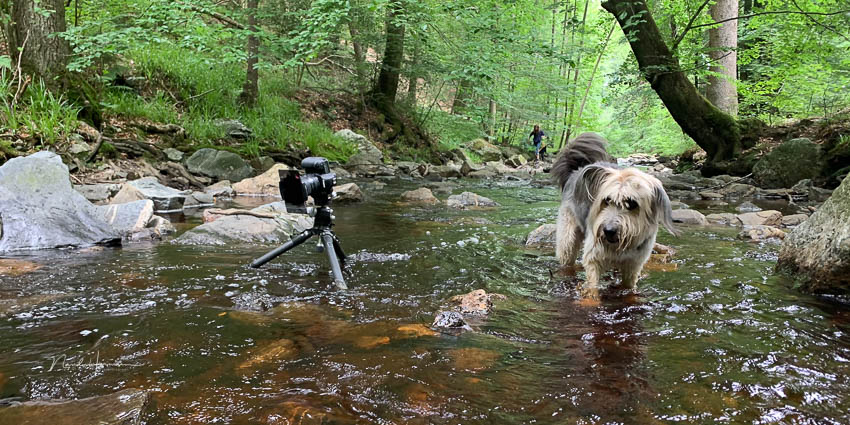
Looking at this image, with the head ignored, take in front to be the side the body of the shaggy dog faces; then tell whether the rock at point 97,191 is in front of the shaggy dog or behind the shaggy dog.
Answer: behind

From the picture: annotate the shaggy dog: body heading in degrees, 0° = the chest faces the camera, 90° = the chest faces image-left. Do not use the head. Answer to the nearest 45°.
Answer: approximately 315°

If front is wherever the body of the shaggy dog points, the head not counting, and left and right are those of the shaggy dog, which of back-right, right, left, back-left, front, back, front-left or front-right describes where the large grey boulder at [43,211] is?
back-right

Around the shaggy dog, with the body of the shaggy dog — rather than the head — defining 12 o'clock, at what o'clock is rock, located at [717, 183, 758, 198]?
The rock is roughly at 8 o'clock from the shaggy dog.

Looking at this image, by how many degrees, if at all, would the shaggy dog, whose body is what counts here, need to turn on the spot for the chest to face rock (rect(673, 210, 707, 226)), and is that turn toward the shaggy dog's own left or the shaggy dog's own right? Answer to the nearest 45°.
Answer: approximately 135° to the shaggy dog's own left

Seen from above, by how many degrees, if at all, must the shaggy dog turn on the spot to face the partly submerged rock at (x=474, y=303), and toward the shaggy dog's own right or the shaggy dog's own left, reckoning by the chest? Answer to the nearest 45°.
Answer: approximately 90° to the shaggy dog's own right

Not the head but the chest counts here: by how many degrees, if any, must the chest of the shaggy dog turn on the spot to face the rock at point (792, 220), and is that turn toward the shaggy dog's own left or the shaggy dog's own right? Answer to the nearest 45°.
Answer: approximately 90° to the shaggy dog's own left

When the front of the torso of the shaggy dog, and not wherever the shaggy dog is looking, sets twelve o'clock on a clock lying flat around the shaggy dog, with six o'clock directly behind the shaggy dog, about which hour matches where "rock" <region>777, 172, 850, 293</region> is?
The rock is roughly at 10 o'clock from the shaggy dog.
